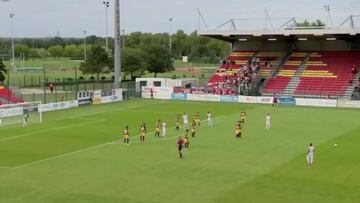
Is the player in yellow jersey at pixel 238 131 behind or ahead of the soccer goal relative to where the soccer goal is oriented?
ahead

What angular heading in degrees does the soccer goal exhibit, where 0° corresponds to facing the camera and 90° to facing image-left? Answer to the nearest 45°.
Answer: approximately 315°
